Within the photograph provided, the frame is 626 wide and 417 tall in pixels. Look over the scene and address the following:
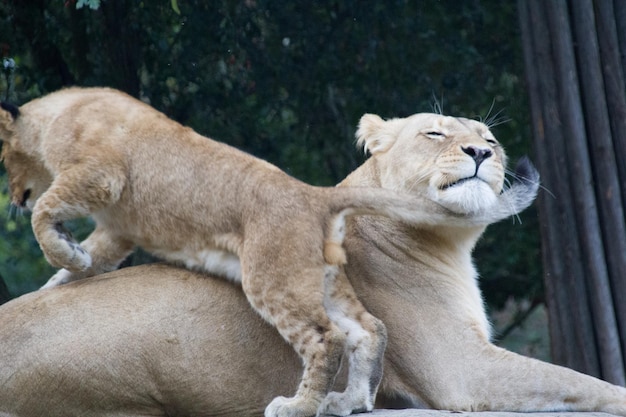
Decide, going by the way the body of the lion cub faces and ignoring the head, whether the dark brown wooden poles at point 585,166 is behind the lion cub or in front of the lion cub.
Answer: behind

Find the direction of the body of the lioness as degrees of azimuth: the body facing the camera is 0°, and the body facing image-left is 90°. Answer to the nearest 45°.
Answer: approximately 270°

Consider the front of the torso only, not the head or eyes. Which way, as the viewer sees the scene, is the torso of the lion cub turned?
to the viewer's left

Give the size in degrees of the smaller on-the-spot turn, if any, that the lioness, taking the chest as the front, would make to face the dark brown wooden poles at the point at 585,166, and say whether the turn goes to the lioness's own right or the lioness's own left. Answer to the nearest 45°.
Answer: approximately 45° to the lioness's own left
